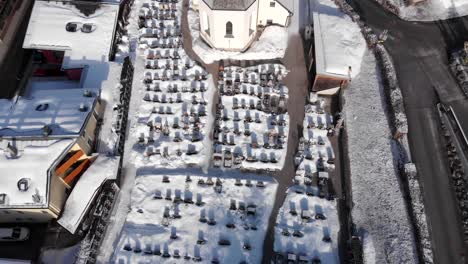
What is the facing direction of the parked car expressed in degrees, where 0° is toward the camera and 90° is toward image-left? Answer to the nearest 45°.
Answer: approximately 270°

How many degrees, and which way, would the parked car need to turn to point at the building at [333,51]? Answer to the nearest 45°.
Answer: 0° — it already faces it

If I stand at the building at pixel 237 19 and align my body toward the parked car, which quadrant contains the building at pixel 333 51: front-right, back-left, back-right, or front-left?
back-left

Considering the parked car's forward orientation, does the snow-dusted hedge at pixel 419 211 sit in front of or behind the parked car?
in front
